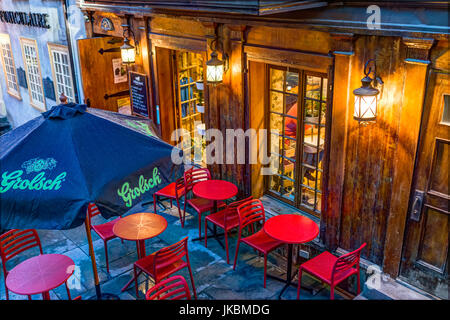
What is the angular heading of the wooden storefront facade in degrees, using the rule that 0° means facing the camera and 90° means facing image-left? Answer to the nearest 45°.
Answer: approximately 45°

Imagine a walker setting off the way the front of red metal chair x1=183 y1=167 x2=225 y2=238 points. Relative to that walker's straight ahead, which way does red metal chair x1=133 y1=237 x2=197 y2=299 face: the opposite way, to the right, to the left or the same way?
the opposite way

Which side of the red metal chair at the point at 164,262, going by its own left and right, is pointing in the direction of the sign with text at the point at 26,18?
front

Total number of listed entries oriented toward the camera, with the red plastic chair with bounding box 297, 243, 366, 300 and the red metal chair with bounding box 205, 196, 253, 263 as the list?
0

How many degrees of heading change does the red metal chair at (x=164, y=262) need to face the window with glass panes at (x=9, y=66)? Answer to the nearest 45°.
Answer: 0° — it already faces it

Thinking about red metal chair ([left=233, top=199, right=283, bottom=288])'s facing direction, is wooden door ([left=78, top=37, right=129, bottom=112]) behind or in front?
behind

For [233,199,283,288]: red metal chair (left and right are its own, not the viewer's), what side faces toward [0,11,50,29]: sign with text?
back

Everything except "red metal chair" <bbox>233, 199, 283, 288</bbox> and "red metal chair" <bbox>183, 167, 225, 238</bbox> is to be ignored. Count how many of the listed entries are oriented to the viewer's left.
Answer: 0

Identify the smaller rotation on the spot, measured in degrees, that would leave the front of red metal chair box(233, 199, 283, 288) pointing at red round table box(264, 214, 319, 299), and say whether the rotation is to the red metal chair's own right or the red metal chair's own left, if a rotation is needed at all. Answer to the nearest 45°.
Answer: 0° — it already faces it

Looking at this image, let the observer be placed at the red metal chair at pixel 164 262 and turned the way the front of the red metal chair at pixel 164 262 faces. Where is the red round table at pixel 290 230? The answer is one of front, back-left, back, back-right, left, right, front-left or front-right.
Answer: back-right

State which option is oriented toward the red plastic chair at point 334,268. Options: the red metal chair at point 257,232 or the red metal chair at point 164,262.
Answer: the red metal chair at point 257,232

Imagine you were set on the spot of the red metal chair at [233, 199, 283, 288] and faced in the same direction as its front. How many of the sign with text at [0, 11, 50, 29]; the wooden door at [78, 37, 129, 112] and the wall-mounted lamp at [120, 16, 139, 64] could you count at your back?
3

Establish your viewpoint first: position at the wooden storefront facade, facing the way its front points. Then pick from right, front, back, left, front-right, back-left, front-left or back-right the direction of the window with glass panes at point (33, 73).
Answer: right

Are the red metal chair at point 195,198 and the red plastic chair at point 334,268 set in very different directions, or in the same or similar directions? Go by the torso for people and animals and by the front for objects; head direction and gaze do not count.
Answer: very different directions
